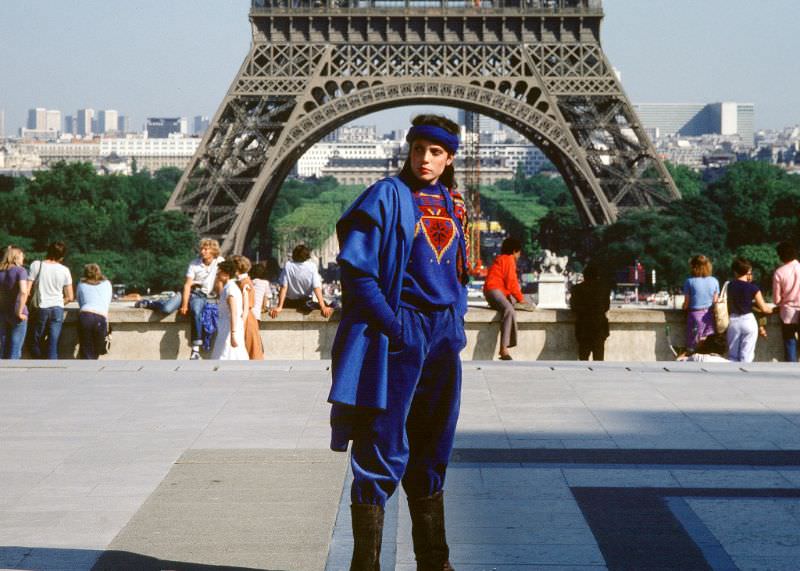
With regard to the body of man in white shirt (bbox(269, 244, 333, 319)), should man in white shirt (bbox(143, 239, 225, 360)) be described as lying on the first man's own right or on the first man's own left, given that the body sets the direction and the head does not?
on the first man's own left

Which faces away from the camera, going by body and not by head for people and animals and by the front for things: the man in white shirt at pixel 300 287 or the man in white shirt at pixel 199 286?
the man in white shirt at pixel 300 287

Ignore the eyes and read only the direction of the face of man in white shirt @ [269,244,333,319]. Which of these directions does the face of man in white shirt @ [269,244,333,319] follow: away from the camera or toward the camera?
away from the camera

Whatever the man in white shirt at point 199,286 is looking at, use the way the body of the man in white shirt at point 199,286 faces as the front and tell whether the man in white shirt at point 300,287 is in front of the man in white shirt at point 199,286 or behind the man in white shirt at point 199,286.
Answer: behind

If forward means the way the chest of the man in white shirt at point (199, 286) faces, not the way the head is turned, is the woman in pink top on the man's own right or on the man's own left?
on the man's own left

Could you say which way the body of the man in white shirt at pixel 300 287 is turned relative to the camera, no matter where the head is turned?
away from the camera

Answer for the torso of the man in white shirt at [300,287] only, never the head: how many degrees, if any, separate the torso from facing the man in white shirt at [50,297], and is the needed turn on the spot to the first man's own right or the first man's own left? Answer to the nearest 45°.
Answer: approximately 90° to the first man's own left

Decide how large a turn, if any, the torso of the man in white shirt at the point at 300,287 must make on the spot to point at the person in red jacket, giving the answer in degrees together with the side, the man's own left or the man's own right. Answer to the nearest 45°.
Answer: approximately 90° to the man's own right

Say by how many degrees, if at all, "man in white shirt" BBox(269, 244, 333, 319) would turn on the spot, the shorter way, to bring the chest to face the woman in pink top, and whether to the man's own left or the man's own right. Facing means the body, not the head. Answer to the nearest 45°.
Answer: approximately 90° to the man's own right

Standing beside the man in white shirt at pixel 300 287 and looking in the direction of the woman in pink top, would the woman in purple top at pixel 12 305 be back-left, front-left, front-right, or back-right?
back-right
